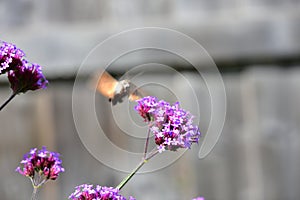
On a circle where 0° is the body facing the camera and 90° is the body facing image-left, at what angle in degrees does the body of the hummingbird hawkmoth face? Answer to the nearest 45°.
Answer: approximately 270°
